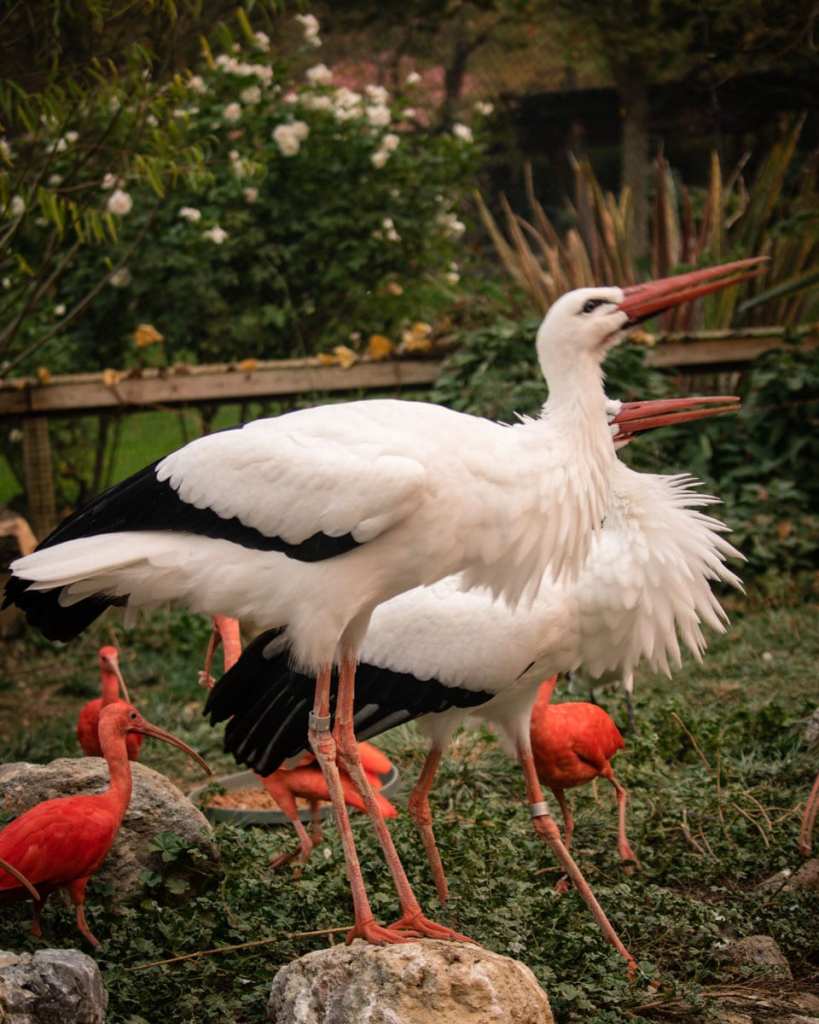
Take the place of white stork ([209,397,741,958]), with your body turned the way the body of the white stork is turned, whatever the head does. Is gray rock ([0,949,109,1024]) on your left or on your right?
on your right

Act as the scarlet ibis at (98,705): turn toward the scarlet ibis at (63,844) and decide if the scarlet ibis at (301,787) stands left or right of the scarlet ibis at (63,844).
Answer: left

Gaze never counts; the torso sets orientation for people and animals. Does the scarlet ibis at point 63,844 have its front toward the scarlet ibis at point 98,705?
no

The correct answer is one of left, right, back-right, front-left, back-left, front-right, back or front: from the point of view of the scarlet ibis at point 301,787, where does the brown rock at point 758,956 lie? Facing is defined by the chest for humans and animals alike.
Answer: back-left

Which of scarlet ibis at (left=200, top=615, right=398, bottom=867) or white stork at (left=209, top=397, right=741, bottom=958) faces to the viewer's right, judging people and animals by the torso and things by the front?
the white stork

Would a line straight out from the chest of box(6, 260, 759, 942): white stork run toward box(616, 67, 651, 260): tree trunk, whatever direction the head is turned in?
no

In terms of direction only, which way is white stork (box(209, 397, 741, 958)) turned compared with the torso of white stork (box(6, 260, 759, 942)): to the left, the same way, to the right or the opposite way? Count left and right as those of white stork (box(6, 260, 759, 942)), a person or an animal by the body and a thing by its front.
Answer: the same way

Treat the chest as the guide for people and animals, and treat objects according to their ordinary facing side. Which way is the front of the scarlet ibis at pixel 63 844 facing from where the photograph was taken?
facing to the right of the viewer

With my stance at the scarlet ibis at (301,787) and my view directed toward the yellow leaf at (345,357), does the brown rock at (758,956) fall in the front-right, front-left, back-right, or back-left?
back-right

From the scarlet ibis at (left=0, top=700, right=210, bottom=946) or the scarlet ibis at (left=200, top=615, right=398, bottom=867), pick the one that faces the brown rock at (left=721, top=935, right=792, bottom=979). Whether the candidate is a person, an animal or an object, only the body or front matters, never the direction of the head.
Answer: the scarlet ibis at (left=0, top=700, right=210, bottom=946)

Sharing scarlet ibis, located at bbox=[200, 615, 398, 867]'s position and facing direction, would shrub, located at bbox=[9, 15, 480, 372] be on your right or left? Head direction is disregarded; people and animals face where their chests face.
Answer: on your right

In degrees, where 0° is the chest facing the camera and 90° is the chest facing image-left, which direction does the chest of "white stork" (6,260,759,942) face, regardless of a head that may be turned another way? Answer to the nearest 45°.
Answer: approximately 270°

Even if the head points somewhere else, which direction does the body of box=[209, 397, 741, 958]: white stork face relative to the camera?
to the viewer's right

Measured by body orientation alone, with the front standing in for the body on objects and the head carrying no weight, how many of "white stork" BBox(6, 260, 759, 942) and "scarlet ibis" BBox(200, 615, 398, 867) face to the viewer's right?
1

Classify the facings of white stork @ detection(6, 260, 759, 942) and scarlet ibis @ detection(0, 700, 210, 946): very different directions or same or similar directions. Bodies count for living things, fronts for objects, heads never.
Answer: same or similar directions

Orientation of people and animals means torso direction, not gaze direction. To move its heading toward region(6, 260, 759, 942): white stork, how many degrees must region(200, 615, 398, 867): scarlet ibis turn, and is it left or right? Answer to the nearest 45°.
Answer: approximately 90° to its left

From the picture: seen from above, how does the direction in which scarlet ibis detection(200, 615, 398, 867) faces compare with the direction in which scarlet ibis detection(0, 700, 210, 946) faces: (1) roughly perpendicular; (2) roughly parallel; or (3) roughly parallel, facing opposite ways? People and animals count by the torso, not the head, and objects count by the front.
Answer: roughly parallel, facing opposite ways

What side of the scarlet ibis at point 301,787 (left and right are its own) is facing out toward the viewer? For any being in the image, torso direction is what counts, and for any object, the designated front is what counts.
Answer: left
